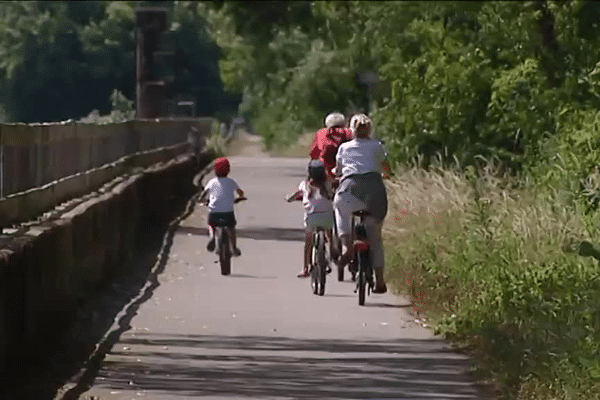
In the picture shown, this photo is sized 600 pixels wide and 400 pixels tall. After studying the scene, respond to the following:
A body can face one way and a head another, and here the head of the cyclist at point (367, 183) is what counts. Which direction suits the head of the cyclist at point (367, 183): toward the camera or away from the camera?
away from the camera

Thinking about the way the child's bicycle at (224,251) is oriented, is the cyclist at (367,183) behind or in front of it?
behind

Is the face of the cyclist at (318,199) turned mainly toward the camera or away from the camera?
away from the camera

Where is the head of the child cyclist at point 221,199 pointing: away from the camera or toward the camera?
away from the camera

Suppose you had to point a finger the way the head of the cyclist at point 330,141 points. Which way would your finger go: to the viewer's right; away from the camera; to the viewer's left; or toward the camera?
away from the camera

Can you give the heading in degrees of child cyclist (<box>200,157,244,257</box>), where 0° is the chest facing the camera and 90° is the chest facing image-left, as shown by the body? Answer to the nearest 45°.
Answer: approximately 180°

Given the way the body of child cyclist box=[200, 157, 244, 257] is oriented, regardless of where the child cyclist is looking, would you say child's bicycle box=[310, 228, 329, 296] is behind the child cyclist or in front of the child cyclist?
behind

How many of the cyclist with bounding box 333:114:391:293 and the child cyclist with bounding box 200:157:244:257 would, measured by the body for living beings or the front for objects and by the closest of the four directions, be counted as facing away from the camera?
2

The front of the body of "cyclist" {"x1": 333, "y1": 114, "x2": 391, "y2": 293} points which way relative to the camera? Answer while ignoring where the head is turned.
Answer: away from the camera

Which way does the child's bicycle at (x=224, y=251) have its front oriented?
away from the camera
